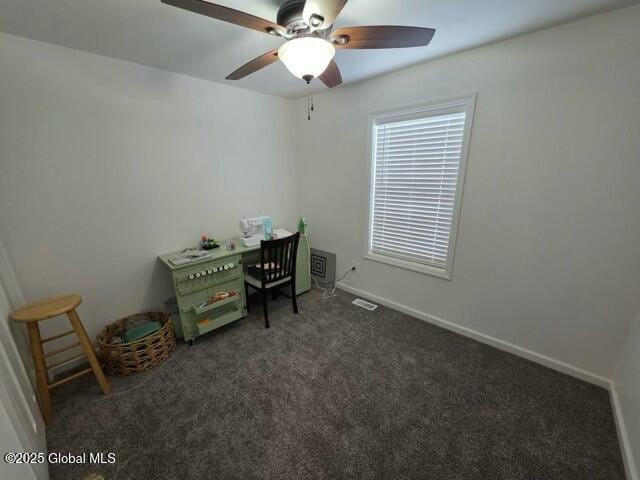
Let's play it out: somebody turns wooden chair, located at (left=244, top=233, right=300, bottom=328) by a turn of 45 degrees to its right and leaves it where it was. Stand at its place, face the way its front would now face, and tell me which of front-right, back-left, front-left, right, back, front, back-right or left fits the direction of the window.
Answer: right

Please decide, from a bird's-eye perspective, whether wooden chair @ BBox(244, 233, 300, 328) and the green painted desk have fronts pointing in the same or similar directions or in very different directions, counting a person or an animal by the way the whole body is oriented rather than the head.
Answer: very different directions

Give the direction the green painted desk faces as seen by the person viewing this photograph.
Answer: facing the viewer and to the right of the viewer

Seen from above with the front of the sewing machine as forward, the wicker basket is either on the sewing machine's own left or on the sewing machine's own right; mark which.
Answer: on the sewing machine's own right

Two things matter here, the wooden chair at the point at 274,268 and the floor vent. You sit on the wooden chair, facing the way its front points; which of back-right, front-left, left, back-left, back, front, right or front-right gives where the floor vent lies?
back-right

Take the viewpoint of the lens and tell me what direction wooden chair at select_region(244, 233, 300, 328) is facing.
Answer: facing away from the viewer and to the left of the viewer

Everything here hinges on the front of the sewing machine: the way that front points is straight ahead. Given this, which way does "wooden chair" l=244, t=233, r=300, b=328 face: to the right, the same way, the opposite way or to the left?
the opposite way

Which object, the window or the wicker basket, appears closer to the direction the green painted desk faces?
the window

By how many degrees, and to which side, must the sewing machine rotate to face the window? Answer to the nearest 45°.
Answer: approximately 45° to its left

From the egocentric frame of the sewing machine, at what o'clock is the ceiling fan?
The ceiling fan is roughly at 1 o'clock from the sewing machine.

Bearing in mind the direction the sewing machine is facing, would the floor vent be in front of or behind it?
in front

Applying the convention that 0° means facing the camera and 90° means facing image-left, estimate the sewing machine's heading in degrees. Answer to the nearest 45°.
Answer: approximately 315°
